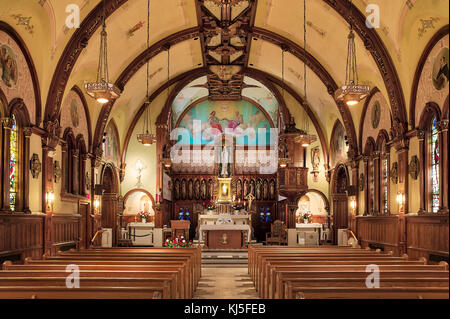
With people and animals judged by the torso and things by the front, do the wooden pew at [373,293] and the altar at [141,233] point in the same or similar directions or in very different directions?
very different directions

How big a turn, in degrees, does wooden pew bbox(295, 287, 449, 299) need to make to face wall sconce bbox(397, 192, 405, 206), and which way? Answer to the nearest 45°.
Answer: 0° — it already faces it

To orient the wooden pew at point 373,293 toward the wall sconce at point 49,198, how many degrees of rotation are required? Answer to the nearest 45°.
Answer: approximately 45° to its left

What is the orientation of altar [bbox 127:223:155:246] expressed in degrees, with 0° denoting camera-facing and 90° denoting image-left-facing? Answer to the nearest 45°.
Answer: approximately 0°

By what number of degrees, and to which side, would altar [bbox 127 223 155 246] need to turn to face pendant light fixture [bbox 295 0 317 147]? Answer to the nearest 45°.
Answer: approximately 45° to its left

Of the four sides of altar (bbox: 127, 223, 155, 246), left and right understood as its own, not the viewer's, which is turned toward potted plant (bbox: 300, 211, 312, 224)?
left

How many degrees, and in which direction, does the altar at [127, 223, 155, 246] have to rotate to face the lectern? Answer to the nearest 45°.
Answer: approximately 45° to its left

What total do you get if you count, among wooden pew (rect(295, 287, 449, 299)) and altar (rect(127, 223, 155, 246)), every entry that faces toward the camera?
1

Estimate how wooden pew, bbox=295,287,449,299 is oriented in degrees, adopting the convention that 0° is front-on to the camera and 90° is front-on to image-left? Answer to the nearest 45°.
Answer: approximately 180°
